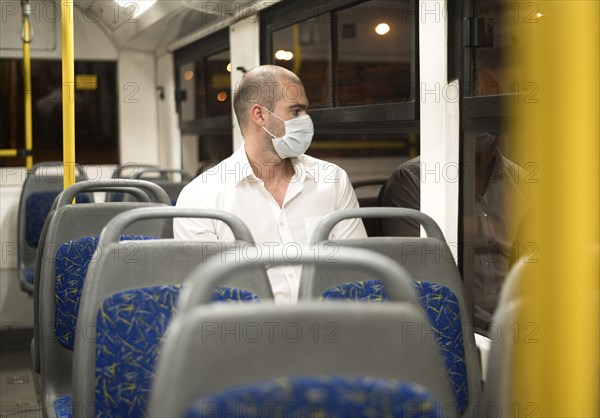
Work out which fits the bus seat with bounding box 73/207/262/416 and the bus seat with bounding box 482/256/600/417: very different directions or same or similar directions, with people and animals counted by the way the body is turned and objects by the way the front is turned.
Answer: same or similar directions

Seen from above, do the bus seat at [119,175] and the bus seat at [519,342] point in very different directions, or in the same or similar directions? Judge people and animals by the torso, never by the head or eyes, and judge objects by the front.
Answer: same or similar directions
